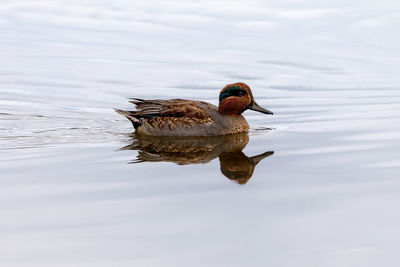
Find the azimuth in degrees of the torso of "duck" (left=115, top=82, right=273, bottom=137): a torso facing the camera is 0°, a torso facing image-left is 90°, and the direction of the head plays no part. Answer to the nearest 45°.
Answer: approximately 270°
